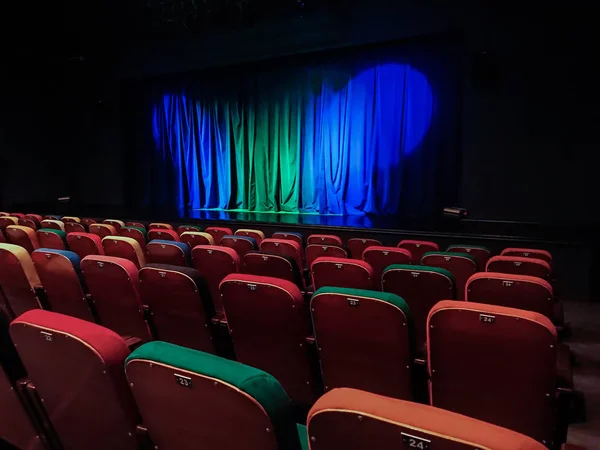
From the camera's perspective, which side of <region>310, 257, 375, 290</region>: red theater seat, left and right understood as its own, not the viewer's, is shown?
back

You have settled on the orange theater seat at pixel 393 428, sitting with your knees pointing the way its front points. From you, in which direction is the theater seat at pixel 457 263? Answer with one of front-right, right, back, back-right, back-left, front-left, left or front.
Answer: front-left

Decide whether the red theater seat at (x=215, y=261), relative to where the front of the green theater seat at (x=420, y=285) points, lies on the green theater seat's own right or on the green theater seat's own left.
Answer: on the green theater seat's own left

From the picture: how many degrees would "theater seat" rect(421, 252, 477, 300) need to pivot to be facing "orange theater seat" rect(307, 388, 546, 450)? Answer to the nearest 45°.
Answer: approximately 180°

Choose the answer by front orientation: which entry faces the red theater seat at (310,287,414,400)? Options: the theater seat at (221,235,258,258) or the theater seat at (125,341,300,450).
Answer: the theater seat at (125,341,300,450)

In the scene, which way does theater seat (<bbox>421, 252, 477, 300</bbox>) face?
away from the camera

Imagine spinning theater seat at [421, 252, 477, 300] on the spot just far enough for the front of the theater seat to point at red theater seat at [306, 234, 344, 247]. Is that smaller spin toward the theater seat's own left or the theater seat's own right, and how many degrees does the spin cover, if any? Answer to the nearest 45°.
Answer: approximately 45° to the theater seat's own left

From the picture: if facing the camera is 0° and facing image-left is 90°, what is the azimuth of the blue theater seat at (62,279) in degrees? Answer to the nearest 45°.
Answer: approximately 225°

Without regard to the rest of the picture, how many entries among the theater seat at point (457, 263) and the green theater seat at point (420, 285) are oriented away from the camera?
2

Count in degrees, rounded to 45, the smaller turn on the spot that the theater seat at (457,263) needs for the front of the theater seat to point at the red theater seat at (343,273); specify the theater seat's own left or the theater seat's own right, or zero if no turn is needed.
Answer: approximately 135° to the theater seat's own left

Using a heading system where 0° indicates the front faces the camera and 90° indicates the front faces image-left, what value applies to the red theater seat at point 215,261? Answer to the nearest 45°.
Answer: approximately 225°

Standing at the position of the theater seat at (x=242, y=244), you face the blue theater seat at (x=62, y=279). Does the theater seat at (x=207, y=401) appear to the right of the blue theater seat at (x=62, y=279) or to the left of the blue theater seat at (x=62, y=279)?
left

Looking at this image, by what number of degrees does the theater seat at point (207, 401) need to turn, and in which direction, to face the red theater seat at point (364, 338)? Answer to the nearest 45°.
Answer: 0° — it already faces it

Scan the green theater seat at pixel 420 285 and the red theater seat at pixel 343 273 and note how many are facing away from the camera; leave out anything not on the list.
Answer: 2

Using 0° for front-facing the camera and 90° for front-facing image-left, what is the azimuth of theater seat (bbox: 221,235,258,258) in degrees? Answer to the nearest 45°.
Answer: approximately 225°

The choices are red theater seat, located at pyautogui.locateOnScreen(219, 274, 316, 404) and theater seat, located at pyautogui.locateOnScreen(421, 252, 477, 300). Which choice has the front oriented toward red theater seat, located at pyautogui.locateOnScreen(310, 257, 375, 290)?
red theater seat, located at pyautogui.locateOnScreen(219, 274, 316, 404)

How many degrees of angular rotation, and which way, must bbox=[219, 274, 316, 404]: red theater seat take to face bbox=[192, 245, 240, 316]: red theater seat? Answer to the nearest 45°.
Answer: approximately 45° to its left

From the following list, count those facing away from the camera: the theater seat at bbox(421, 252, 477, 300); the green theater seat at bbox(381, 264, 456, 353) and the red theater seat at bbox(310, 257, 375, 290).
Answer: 3
